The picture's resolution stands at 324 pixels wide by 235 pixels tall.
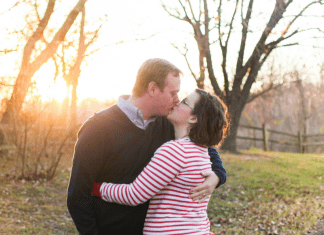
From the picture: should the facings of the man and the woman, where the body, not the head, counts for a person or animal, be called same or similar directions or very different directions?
very different directions

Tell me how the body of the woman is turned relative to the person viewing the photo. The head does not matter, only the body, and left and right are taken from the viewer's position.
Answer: facing away from the viewer and to the left of the viewer

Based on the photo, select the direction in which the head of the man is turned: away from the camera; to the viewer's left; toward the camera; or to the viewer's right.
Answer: to the viewer's right

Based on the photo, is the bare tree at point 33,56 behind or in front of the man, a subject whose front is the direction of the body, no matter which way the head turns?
behind

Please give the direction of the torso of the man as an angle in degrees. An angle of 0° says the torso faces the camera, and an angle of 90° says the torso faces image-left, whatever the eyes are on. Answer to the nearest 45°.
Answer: approximately 315°

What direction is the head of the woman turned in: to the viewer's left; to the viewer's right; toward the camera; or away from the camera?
to the viewer's left
